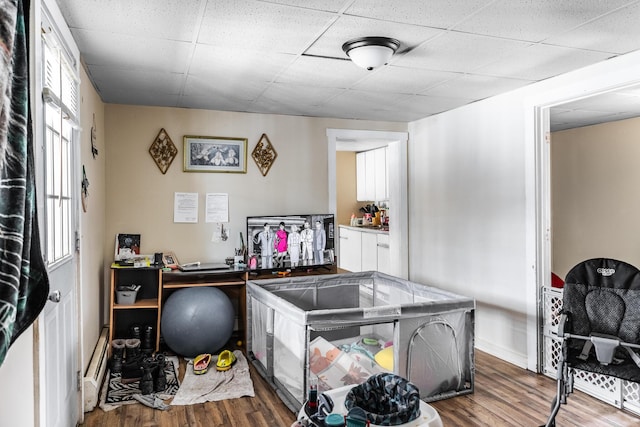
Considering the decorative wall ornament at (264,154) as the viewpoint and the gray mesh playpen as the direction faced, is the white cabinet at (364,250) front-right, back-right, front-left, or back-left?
back-left

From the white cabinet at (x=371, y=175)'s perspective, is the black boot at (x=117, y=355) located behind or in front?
in front

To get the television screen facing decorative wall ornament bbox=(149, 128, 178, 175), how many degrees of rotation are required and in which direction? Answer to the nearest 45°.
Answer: approximately 90° to its right

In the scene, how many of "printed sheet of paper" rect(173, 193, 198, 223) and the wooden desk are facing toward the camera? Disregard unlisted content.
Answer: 2

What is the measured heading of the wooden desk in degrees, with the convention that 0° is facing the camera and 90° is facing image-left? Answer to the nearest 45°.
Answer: approximately 0°

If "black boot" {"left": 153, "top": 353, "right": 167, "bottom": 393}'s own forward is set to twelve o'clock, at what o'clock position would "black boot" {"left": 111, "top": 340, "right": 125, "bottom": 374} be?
"black boot" {"left": 111, "top": 340, "right": 125, "bottom": 374} is roughly at 5 o'clock from "black boot" {"left": 153, "top": 353, "right": 167, "bottom": 393}.
